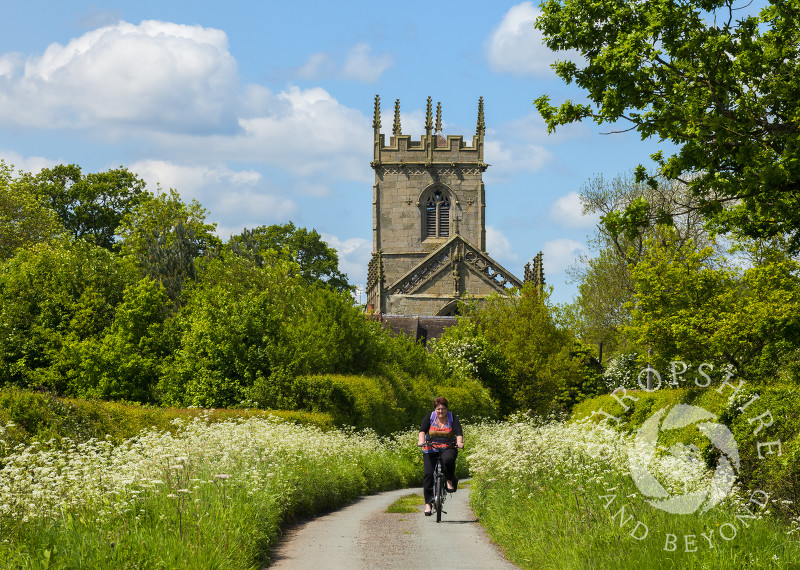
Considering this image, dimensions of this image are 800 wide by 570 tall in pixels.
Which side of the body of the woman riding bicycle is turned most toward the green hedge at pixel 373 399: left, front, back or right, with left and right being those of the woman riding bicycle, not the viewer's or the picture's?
back

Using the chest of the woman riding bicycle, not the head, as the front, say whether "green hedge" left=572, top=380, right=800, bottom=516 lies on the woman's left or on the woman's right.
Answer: on the woman's left

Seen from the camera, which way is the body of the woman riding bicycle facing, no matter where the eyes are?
toward the camera

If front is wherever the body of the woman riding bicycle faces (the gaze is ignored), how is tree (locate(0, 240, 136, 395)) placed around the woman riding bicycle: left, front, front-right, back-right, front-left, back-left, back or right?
back-right

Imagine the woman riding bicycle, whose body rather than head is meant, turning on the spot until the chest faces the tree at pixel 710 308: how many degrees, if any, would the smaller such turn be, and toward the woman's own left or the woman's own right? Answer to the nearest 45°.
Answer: approximately 135° to the woman's own left

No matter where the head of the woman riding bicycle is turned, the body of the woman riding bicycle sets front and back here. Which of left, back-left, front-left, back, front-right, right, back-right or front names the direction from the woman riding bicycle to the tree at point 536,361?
back

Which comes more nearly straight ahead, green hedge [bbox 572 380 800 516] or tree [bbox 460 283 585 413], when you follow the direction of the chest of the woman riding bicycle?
the green hedge

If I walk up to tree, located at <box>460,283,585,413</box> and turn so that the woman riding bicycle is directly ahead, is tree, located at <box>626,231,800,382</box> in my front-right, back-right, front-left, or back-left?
front-left
